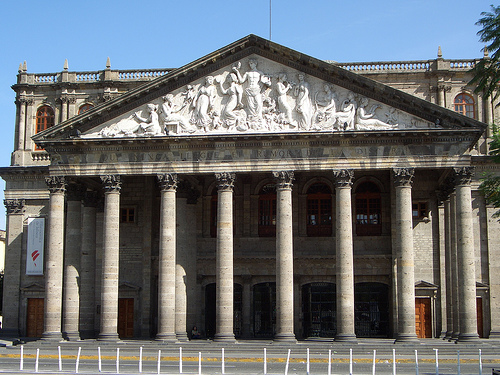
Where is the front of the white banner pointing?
toward the camera

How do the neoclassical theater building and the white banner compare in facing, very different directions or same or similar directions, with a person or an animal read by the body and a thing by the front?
same or similar directions

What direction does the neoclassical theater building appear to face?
toward the camera
